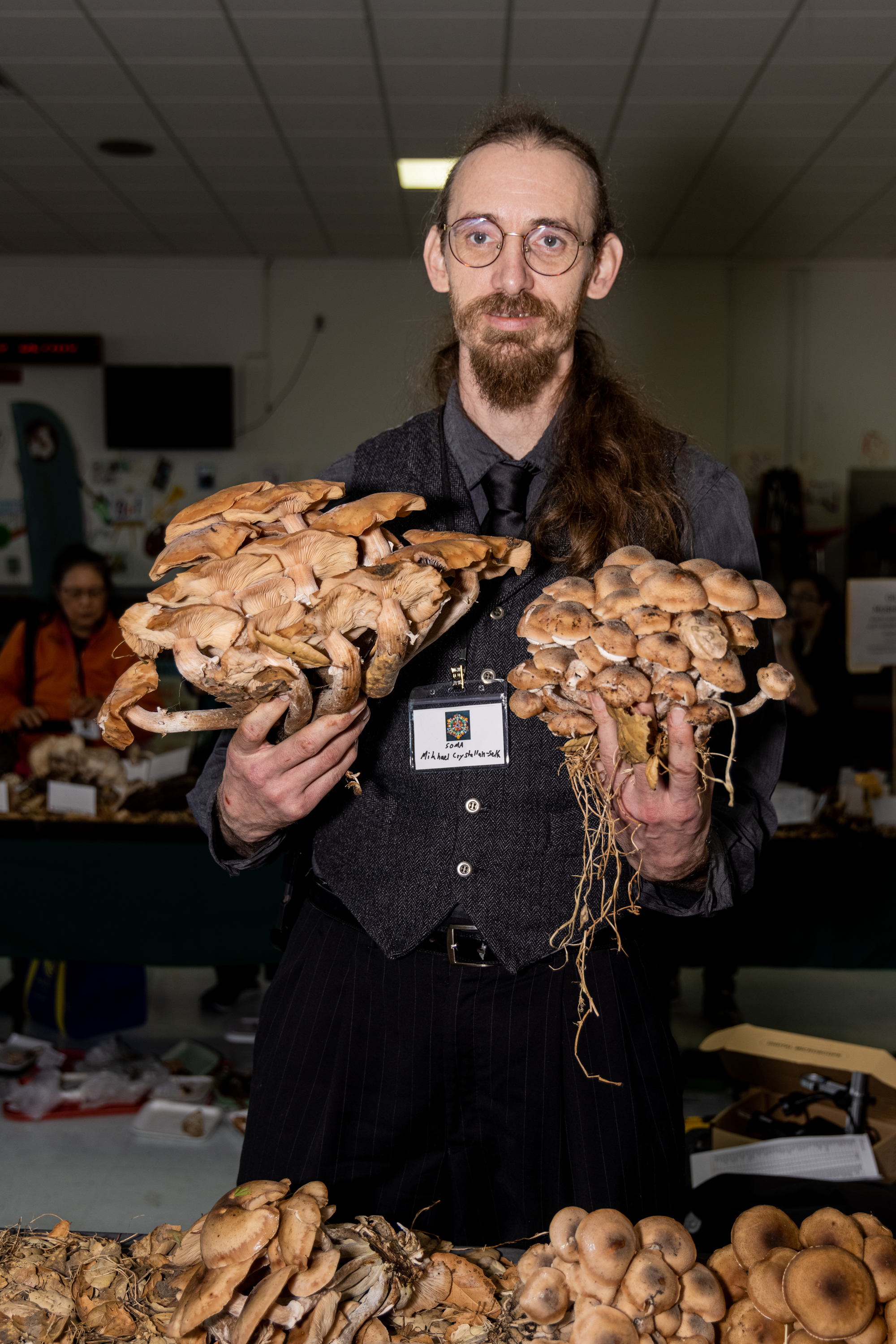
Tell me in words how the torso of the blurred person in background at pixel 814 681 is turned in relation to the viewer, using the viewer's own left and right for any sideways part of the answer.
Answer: facing the viewer and to the left of the viewer

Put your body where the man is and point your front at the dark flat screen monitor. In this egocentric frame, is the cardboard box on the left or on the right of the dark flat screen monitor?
right

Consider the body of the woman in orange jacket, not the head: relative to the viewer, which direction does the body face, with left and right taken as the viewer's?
facing the viewer

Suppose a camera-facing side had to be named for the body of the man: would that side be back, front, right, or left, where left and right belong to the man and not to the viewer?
front

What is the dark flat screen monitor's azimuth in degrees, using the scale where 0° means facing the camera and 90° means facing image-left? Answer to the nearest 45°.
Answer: approximately 0°

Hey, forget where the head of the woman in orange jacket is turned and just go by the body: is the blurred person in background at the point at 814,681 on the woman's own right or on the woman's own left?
on the woman's own left

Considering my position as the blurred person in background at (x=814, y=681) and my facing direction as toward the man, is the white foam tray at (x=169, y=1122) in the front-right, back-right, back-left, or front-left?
front-right

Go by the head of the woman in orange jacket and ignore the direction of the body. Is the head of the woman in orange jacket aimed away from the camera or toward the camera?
toward the camera

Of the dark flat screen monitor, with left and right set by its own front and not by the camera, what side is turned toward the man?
front

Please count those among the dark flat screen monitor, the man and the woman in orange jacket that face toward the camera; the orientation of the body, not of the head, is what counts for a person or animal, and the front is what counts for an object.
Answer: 3

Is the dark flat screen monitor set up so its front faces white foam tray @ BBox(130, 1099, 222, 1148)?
yes

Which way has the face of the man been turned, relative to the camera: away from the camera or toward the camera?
toward the camera

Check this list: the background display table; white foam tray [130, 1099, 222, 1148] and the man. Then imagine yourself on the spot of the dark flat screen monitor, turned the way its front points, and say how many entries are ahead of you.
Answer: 3

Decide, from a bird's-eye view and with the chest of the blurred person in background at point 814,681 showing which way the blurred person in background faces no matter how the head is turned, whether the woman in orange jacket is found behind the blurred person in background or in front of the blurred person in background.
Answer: in front

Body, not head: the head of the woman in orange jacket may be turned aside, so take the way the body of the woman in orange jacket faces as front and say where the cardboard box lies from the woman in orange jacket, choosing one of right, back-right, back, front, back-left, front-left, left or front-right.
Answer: front-left
